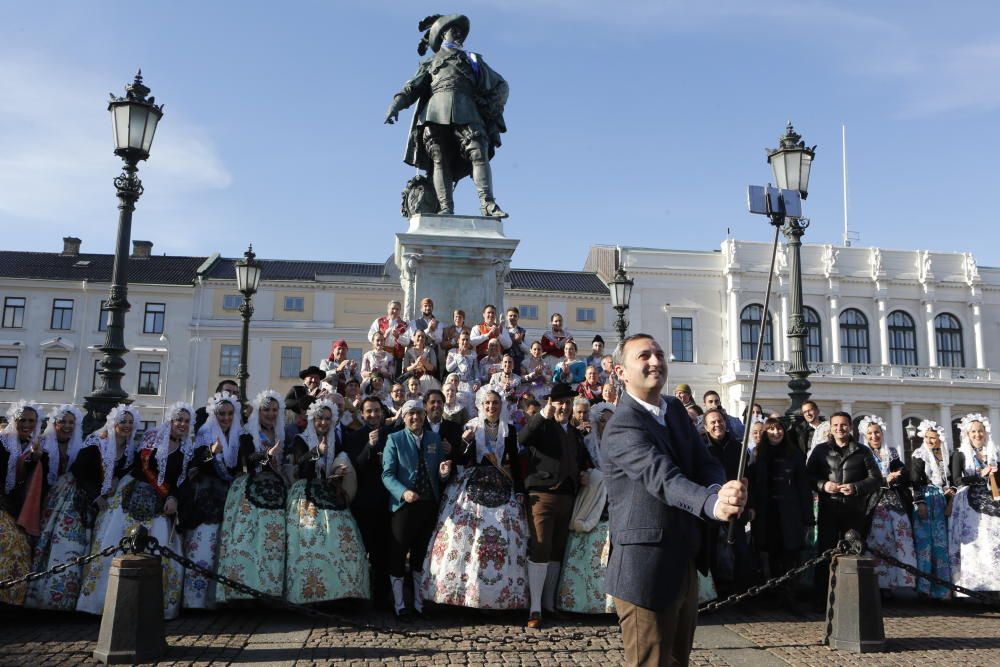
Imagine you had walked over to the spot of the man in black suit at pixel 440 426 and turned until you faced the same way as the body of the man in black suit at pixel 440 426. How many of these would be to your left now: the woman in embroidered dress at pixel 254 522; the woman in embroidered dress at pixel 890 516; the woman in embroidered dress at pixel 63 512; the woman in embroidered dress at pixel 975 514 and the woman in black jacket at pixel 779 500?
3

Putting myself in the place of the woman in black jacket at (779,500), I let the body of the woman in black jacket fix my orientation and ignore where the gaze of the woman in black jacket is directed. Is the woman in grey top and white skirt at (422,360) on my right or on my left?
on my right

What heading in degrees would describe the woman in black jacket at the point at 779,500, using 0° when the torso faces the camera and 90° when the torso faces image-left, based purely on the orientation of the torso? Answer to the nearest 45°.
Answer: approximately 0°

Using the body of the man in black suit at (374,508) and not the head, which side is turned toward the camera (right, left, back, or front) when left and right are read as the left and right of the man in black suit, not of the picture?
front

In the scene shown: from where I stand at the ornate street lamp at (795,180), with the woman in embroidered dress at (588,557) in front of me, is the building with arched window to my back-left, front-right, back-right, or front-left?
back-right

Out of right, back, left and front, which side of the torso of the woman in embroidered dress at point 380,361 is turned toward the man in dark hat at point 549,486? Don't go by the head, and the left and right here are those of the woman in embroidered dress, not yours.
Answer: front

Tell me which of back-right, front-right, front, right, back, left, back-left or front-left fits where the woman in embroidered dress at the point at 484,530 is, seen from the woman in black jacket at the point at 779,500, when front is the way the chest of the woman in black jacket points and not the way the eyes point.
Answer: front-right

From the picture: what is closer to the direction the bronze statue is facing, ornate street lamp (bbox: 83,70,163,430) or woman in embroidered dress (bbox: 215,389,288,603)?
the woman in embroidered dress

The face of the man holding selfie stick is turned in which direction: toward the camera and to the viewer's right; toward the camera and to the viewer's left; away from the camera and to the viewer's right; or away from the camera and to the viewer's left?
toward the camera and to the viewer's right

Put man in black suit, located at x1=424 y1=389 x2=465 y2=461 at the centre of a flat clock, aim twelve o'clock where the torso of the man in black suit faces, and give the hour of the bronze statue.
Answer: The bronze statue is roughly at 6 o'clock from the man in black suit.

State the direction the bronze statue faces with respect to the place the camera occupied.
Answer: facing the viewer
